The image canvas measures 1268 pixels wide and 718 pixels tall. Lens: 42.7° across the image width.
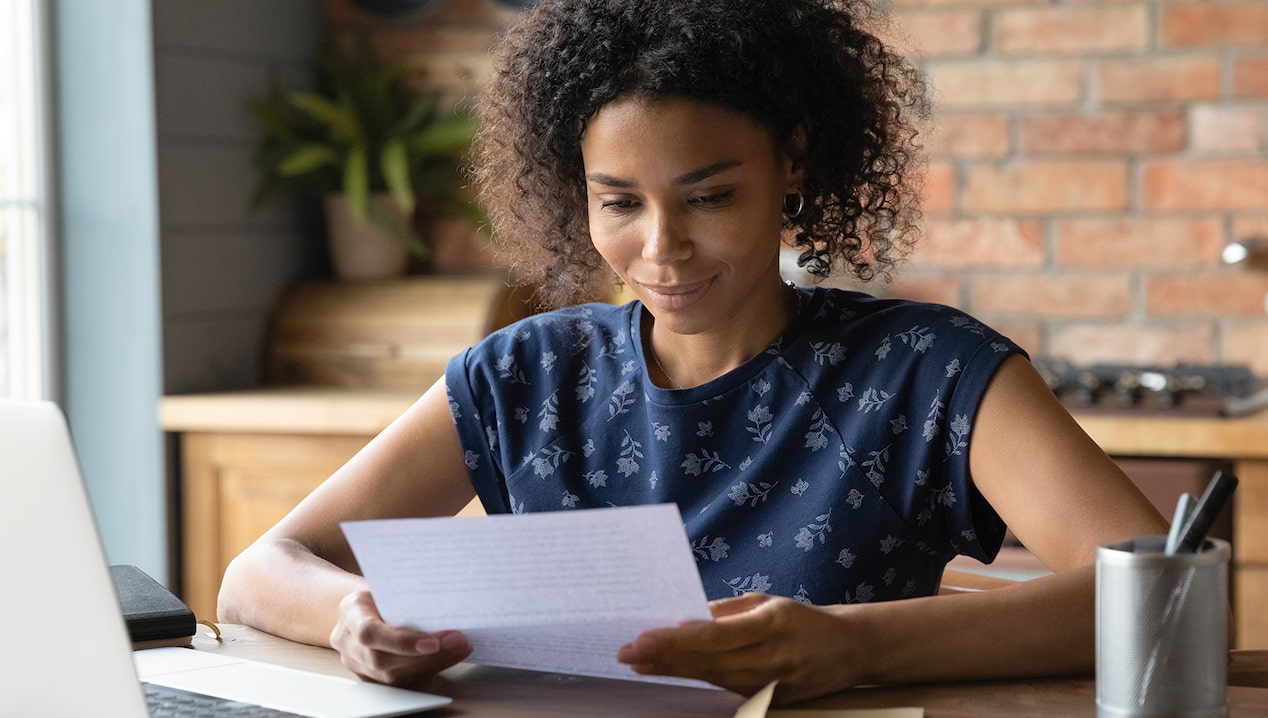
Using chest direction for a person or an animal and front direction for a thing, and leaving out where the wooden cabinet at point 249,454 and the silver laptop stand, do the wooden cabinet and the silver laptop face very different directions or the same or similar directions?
very different directions

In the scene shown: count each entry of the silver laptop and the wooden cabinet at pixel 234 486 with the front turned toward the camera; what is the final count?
1

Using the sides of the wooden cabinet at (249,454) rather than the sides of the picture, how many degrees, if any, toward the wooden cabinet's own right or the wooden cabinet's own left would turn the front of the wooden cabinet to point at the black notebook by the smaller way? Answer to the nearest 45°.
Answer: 0° — it already faces it

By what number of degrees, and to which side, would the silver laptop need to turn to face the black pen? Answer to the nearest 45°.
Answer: approximately 45° to its right

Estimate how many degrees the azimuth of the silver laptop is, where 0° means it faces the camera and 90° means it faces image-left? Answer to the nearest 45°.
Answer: approximately 225°

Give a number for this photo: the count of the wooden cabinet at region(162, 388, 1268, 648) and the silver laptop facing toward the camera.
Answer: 1

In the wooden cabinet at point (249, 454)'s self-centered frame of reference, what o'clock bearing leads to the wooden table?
The wooden table is roughly at 11 o'clock from the wooden cabinet.

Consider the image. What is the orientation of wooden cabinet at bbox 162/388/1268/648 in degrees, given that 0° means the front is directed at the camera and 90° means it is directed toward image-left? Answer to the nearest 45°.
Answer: approximately 0°
